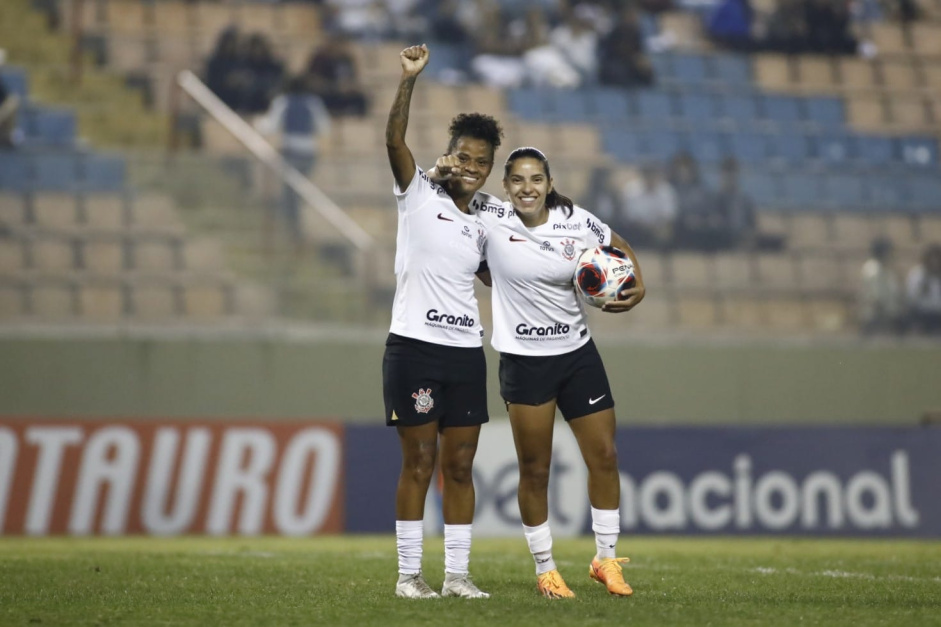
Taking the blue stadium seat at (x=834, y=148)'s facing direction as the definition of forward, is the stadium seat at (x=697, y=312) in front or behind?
in front

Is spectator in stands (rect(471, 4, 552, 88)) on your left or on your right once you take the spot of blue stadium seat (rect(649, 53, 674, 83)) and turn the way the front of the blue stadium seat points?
on your right

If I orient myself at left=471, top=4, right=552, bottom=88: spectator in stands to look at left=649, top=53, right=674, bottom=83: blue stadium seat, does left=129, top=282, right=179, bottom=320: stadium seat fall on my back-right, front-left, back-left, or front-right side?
back-right

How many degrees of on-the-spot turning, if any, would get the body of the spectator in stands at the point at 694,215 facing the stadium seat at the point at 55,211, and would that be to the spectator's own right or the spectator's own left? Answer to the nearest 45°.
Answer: approximately 90° to the spectator's own right

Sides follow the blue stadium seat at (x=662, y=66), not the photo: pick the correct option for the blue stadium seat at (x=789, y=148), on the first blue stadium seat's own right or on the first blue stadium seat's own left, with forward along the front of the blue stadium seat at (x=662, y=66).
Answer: on the first blue stadium seat's own left

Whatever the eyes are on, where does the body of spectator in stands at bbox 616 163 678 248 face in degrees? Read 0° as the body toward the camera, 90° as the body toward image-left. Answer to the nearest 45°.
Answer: approximately 0°

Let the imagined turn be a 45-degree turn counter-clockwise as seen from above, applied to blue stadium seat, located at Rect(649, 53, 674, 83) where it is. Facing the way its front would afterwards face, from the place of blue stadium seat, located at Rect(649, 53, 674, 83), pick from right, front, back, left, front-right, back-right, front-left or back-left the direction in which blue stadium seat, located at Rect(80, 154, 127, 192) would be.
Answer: right

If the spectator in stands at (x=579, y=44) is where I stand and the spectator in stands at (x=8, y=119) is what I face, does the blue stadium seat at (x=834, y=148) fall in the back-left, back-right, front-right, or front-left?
back-left

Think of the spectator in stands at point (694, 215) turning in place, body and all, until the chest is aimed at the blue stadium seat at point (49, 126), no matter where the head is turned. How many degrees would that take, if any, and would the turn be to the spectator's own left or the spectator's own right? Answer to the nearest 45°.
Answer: approximately 90° to the spectator's own right
